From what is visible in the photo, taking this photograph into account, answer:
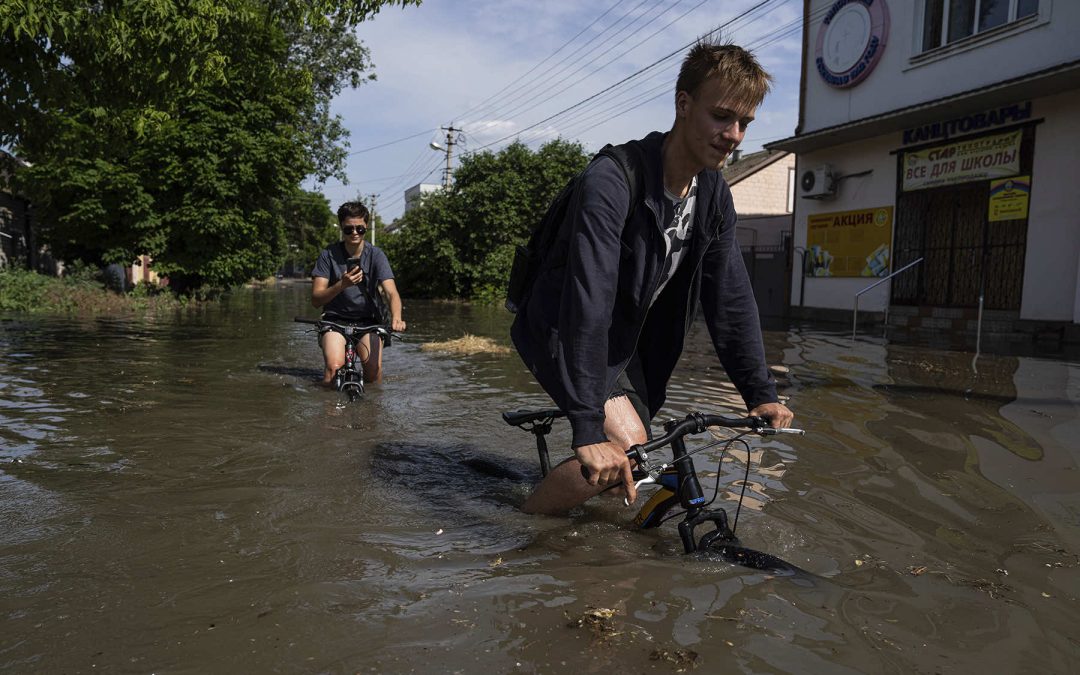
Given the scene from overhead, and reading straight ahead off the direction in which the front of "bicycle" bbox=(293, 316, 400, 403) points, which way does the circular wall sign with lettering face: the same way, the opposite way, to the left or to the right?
to the right

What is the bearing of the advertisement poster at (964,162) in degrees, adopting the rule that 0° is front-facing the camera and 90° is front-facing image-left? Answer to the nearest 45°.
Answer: approximately 45°

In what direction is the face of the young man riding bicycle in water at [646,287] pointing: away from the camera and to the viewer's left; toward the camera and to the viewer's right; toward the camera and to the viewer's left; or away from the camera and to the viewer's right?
toward the camera and to the viewer's right

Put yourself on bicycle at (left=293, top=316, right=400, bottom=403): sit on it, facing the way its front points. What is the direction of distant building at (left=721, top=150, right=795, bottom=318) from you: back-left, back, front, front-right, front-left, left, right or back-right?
back-left

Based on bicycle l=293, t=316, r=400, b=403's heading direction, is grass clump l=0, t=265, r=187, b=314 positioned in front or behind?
behind

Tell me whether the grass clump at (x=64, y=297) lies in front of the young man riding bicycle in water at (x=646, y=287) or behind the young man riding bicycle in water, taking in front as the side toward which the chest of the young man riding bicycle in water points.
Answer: behind

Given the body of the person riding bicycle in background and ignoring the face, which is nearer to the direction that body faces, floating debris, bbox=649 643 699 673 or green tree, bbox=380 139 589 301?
the floating debris

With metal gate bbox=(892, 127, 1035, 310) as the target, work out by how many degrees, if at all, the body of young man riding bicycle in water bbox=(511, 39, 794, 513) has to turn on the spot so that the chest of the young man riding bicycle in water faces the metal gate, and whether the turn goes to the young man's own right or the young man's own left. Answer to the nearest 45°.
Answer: approximately 90° to the young man's own left

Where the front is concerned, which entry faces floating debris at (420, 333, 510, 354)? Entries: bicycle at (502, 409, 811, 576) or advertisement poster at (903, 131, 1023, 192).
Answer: the advertisement poster

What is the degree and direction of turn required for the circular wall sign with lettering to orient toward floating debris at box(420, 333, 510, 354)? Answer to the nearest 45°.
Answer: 0° — it already faces it

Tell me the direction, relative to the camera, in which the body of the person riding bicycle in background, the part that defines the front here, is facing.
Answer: toward the camera

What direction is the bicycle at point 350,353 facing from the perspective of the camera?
toward the camera
